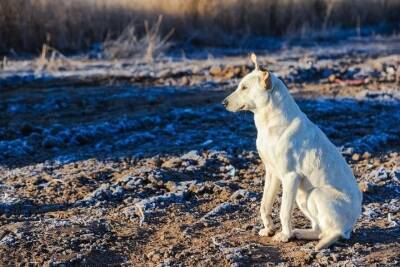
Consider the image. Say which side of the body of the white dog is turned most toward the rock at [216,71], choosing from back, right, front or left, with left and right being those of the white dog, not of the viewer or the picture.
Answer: right

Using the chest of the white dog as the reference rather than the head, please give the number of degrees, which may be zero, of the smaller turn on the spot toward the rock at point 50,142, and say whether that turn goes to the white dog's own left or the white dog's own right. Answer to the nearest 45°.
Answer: approximately 45° to the white dog's own right

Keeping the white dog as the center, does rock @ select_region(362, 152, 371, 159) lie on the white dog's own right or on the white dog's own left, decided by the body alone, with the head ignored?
on the white dog's own right

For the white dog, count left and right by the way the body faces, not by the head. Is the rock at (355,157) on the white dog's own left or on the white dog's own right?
on the white dog's own right

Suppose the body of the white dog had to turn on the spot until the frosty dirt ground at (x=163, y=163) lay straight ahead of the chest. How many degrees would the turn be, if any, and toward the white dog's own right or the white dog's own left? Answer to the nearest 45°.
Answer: approximately 45° to the white dog's own right

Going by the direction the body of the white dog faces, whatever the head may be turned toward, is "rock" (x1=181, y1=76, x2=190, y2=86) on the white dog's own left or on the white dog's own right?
on the white dog's own right

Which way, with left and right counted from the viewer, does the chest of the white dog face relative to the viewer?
facing to the left of the viewer

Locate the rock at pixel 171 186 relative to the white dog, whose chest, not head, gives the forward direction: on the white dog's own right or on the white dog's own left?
on the white dog's own right

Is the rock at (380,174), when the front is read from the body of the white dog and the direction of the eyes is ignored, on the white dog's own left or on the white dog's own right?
on the white dog's own right
